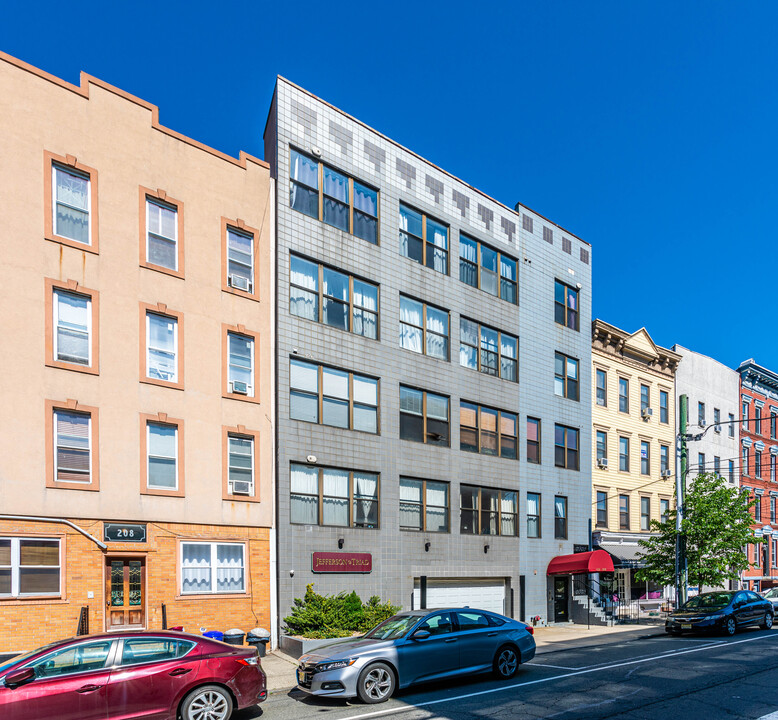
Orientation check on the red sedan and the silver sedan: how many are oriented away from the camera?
0
